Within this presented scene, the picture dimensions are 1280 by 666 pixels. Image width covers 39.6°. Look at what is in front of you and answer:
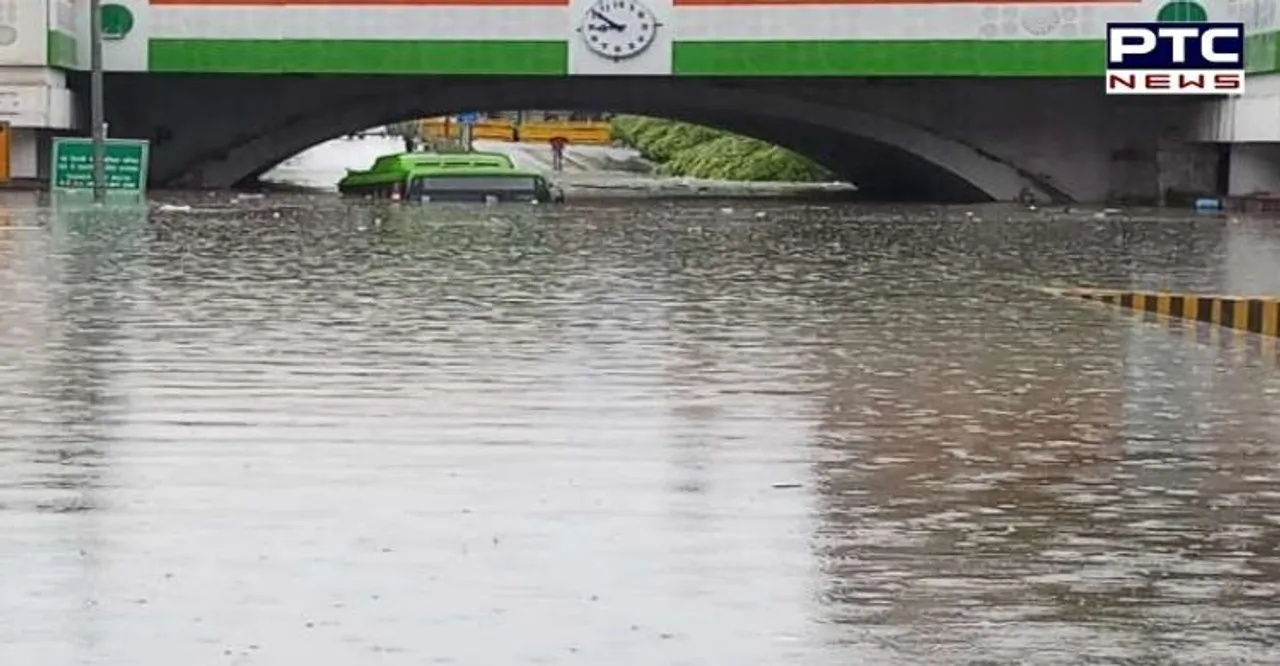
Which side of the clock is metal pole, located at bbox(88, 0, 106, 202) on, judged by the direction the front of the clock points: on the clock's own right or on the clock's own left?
on the clock's own right

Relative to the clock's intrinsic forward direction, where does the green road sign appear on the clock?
The green road sign is roughly at 2 o'clock from the clock.

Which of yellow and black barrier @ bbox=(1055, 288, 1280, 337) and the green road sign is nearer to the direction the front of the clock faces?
the yellow and black barrier

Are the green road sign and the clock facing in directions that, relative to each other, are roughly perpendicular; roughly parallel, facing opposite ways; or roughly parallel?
roughly parallel

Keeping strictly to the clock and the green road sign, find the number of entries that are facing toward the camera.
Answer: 2

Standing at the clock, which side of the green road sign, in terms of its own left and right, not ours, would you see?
left

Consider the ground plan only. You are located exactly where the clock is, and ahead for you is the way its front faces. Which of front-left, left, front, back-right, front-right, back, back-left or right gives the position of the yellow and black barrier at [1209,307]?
front

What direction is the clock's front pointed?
toward the camera
